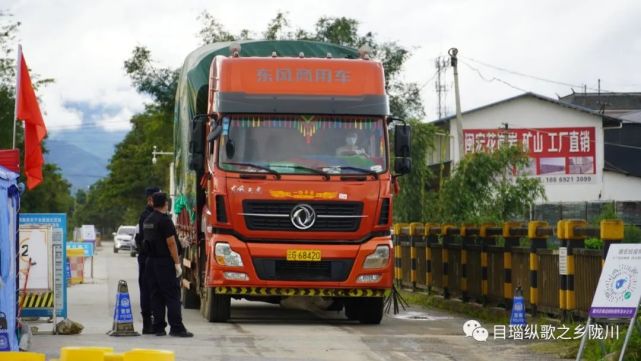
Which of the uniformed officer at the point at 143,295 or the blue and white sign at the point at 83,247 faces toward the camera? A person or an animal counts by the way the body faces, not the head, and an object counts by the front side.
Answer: the blue and white sign

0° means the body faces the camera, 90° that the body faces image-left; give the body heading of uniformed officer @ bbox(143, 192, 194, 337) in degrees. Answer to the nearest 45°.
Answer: approximately 225°

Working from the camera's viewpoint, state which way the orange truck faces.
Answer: facing the viewer

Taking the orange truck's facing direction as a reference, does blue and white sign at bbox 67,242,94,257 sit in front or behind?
behind

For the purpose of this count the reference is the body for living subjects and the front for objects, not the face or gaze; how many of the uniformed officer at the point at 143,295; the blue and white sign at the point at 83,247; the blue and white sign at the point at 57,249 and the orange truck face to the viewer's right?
1

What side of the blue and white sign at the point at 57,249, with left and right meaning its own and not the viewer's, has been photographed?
front

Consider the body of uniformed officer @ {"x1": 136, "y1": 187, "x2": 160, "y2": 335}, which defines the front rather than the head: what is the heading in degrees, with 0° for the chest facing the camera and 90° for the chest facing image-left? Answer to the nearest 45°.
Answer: approximately 270°

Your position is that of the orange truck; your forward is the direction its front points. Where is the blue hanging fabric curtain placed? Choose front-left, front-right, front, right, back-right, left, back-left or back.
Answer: front-right

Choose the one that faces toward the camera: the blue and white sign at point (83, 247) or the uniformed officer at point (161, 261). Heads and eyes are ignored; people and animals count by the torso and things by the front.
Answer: the blue and white sign

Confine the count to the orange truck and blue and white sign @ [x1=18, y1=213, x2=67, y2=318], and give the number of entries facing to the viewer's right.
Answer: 0
